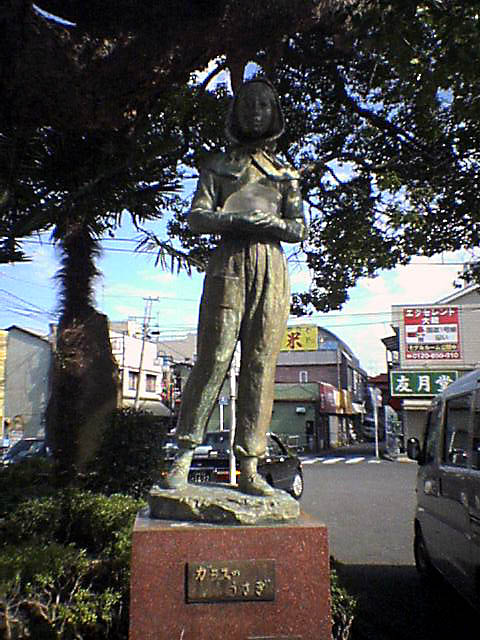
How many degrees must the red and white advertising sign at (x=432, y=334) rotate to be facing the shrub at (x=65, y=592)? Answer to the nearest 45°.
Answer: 0° — it already faces it

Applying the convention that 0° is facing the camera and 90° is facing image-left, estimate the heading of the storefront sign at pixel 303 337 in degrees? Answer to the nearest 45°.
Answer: approximately 0°

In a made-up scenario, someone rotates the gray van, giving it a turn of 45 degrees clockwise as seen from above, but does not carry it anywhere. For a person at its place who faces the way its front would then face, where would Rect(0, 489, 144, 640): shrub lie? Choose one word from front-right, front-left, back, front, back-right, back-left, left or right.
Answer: back-left

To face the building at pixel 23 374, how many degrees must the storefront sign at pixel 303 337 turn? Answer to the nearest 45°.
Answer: approximately 90° to its right

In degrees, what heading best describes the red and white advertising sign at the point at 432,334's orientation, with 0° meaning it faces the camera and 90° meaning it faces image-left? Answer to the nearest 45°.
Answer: approximately 0°

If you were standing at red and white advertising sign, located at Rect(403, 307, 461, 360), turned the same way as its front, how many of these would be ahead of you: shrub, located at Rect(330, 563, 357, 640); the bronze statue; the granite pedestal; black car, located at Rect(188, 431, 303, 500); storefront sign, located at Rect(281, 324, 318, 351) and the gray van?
5

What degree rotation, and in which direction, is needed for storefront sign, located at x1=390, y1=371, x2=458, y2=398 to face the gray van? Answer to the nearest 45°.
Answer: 0° — it already faces it

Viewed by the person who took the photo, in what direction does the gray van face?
facing away from the viewer and to the left of the viewer
